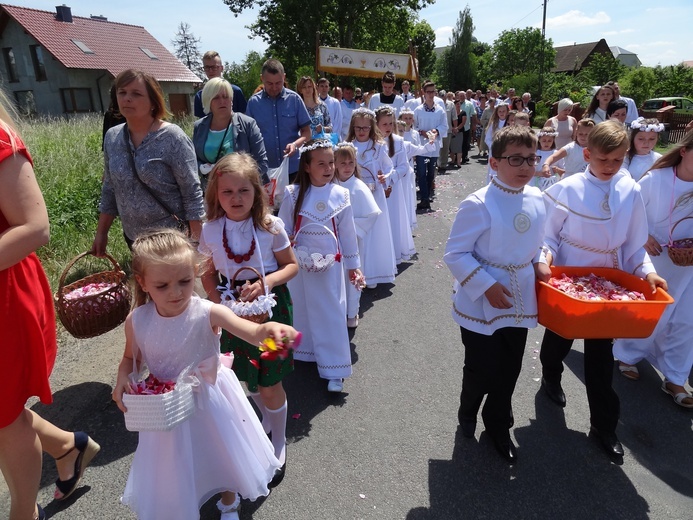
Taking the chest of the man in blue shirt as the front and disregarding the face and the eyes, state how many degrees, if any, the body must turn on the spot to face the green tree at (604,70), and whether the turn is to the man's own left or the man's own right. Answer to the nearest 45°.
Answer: approximately 135° to the man's own left

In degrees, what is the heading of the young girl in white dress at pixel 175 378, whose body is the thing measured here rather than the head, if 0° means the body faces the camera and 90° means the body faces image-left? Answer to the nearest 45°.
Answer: approximately 0°

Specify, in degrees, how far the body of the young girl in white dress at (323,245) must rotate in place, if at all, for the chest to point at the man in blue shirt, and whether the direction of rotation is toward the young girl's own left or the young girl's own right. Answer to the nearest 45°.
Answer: approximately 180°

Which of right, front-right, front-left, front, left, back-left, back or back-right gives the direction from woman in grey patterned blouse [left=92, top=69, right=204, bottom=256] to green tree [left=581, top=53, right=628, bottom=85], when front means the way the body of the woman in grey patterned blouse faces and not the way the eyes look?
back

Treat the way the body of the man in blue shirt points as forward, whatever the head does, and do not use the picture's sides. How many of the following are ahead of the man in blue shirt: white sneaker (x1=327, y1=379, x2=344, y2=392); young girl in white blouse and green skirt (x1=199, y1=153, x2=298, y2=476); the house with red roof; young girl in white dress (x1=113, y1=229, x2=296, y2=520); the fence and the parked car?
3

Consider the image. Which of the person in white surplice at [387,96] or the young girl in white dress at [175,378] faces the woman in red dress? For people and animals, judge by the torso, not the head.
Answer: the person in white surplice

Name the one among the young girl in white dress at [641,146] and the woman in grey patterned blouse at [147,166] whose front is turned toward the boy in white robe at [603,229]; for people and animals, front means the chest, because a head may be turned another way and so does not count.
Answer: the young girl in white dress

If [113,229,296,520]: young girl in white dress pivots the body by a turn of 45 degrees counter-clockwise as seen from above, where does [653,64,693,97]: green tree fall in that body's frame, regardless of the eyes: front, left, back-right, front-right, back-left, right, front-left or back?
left

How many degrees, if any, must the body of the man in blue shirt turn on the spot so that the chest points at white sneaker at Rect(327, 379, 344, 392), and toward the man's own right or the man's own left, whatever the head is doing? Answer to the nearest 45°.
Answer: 0° — they already face it

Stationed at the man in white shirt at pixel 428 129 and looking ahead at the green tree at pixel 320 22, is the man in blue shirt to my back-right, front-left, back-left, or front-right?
back-left
